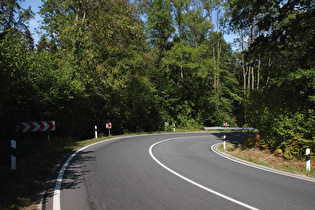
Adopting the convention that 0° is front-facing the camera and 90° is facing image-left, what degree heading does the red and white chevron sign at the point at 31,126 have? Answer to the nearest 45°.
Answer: approximately 0°
